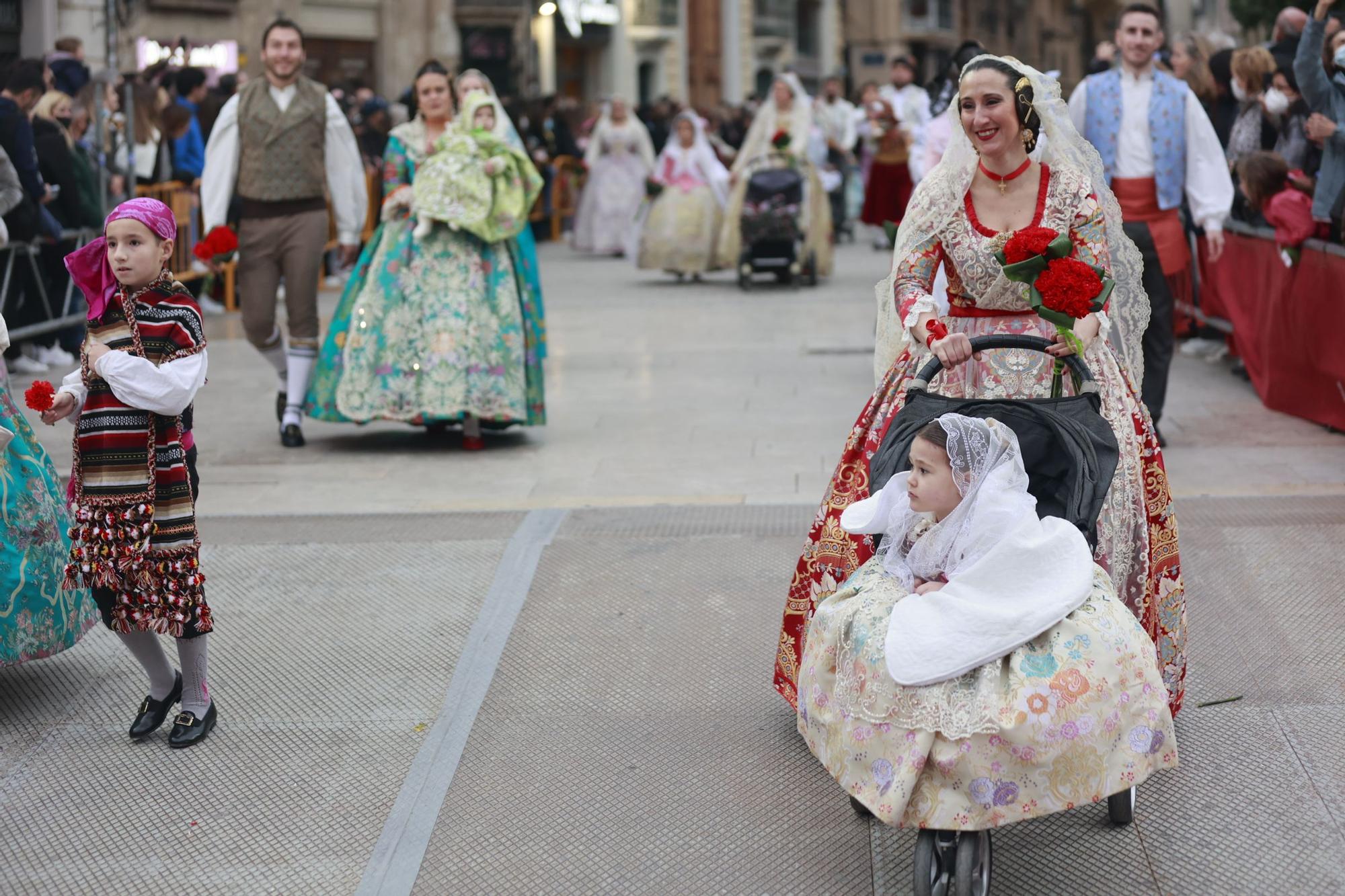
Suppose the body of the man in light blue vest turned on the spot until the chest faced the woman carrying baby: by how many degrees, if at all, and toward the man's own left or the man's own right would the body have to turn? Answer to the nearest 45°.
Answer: approximately 90° to the man's own right

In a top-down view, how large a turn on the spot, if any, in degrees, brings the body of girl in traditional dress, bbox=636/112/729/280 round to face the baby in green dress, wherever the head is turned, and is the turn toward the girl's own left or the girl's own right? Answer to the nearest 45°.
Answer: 0° — they already face them

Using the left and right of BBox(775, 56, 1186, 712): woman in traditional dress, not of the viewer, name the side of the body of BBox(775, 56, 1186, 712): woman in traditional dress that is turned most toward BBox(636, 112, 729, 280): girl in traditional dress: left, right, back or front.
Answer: back

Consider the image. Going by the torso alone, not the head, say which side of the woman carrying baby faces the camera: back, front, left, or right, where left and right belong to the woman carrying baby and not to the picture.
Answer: front

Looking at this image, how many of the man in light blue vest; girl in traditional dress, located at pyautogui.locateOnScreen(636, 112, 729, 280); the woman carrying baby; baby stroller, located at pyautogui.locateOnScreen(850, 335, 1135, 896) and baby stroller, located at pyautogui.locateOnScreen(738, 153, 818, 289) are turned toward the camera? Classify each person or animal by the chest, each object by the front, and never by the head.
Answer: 5

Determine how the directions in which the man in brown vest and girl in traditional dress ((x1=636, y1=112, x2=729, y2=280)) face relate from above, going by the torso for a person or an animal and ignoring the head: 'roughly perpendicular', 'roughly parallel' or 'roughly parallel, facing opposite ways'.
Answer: roughly parallel

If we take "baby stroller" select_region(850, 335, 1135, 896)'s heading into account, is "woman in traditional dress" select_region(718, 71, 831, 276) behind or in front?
behind

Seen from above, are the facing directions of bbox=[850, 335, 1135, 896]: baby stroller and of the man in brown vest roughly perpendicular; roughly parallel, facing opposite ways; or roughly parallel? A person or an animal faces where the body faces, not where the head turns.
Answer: roughly parallel

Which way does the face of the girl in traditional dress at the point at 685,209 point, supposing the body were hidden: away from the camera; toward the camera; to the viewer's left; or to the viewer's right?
toward the camera

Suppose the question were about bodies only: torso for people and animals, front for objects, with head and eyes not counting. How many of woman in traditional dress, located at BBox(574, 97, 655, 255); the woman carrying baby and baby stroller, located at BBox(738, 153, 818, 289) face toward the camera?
3

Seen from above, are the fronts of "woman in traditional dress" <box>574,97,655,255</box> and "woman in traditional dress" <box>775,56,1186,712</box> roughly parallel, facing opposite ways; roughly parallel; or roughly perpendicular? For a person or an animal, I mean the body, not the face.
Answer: roughly parallel

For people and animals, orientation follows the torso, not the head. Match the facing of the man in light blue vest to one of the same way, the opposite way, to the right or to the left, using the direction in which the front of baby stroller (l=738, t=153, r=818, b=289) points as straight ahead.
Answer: the same way

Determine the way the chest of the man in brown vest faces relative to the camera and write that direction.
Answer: toward the camera

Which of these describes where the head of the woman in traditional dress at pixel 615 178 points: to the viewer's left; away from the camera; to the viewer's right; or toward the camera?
toward the camera

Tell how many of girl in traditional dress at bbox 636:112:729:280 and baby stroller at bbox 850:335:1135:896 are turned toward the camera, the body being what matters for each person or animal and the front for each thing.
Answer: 2

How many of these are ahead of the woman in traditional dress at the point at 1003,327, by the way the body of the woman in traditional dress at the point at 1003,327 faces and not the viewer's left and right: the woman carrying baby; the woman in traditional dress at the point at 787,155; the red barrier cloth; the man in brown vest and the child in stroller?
1

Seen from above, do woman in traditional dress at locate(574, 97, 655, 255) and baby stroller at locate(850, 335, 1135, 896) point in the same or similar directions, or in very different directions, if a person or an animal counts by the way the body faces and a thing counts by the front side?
same or similar directions

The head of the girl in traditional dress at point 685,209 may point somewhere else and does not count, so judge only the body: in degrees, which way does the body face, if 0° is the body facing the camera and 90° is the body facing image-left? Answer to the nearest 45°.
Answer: approximately 0°

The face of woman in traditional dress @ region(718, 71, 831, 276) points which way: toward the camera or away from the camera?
toward the camera

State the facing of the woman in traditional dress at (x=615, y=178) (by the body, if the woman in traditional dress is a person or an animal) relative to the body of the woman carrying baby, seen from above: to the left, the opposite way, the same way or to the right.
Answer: the same way
